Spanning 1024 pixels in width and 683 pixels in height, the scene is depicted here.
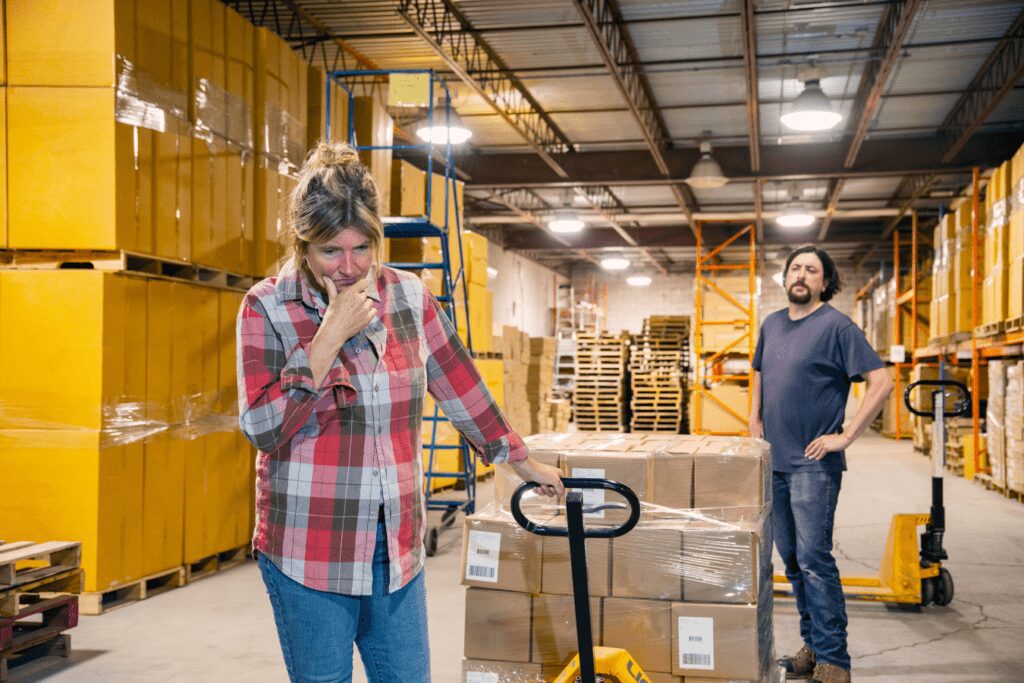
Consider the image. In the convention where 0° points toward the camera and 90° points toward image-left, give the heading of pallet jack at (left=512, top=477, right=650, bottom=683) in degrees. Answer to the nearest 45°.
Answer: approximately 180°

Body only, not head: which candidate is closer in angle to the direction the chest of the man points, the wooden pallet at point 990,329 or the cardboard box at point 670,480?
the cardboard box

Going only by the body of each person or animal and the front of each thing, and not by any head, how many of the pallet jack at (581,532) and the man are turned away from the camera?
1

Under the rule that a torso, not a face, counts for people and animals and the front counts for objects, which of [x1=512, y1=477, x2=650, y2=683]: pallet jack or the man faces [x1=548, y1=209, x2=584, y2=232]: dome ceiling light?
the pallet jack

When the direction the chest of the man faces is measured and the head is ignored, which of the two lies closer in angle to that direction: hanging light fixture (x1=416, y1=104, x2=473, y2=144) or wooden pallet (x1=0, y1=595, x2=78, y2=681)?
the wooden pallet

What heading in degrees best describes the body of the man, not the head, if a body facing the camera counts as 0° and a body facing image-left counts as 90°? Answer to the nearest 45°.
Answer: approximately 45°

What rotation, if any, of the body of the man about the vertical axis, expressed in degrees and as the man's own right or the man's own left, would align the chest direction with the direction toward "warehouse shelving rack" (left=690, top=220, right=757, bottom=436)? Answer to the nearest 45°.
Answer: approximately 135° to the man's own right

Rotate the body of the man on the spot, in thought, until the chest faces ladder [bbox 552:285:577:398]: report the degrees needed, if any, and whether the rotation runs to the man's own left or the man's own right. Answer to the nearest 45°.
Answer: approximately 135° to the man's own right
